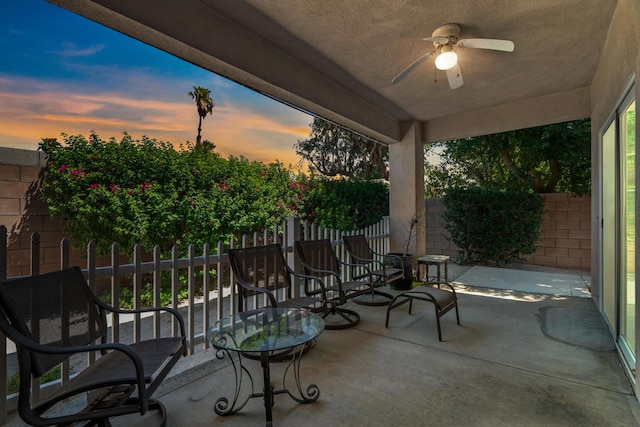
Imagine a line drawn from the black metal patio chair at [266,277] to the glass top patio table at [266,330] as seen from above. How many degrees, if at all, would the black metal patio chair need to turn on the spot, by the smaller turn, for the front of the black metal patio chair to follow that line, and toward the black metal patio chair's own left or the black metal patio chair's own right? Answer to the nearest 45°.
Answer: approximately 45° to the black metal patio chair's own right

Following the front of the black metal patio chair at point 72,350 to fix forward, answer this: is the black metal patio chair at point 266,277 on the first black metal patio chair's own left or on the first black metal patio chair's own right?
on the first black metal patio chair's own left

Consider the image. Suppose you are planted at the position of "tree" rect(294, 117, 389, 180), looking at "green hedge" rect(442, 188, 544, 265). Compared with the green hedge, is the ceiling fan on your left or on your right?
right

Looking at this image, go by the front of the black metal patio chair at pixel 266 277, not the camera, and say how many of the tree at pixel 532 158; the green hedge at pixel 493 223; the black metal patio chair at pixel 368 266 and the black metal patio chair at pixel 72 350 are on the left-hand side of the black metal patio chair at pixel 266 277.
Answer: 3

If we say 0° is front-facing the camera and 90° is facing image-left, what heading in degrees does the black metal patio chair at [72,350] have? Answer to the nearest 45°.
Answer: approximately 315°

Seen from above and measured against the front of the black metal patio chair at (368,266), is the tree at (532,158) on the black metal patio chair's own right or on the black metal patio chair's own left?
on the black metal patio chair's own left

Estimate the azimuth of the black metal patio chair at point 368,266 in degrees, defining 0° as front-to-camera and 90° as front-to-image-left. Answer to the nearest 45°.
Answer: approximately 315°

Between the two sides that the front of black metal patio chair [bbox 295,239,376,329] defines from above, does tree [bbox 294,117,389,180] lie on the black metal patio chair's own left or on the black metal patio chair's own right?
on the black metal patio chair's own left

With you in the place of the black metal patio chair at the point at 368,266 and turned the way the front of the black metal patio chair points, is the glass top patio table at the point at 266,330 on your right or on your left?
on your right

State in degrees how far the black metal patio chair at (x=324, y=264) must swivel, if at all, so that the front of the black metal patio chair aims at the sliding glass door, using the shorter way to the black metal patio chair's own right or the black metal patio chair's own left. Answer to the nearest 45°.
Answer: approximately 45° to the black metal patio chair's own left
